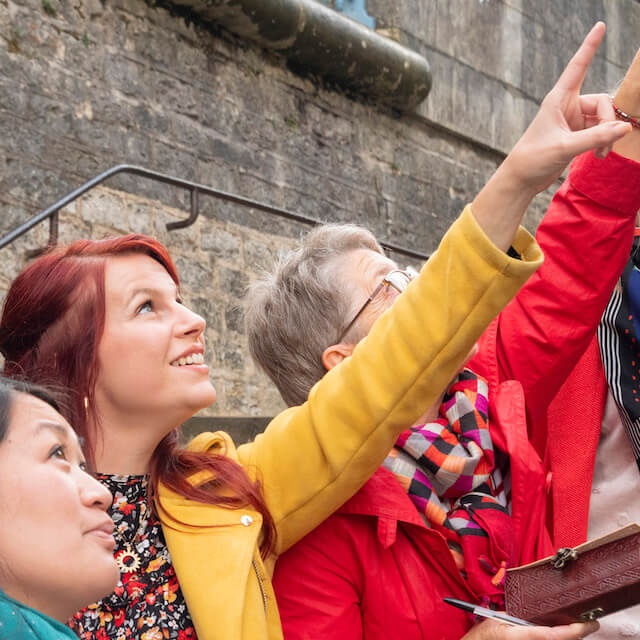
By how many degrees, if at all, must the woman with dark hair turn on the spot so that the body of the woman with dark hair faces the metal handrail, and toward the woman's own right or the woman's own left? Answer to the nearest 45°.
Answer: approximately 135° to the woman's own left

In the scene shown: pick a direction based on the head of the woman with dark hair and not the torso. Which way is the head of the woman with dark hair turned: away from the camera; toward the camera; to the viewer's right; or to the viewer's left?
to the viewer's right

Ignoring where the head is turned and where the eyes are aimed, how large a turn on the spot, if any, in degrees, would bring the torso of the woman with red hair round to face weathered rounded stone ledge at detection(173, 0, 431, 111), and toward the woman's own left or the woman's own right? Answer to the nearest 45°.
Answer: approximately 135° to the woman's own left

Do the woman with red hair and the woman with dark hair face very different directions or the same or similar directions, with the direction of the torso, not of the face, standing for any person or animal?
same or similar directions

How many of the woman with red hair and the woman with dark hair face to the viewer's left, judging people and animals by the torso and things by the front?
0

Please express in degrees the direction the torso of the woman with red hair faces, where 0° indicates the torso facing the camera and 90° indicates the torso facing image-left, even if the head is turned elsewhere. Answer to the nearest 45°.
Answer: approximately 315°

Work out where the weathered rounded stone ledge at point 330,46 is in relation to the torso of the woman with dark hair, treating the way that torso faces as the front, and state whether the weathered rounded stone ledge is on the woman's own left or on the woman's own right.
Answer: on the woman's own left

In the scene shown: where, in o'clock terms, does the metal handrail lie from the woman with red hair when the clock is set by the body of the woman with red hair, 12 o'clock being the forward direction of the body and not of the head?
The metal handrail is roughly at 7 o'clock from the woman with red hair.

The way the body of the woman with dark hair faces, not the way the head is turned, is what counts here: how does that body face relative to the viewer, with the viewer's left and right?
facing the viewer and to the right of the viewer
